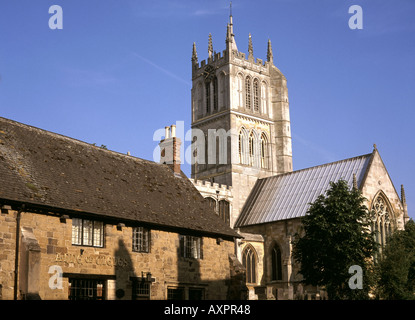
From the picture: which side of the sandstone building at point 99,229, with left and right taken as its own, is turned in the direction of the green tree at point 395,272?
left

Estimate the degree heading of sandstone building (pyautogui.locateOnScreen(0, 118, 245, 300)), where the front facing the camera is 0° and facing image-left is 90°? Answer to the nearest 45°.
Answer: approximately 315°

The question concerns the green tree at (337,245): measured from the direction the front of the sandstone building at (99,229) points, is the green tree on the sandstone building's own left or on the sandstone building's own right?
on the sandstone building's own left
